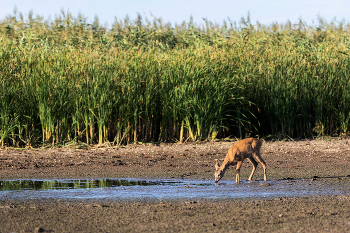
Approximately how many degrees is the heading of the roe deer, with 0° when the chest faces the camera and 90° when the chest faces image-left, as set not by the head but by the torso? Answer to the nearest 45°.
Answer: approximately 90°
